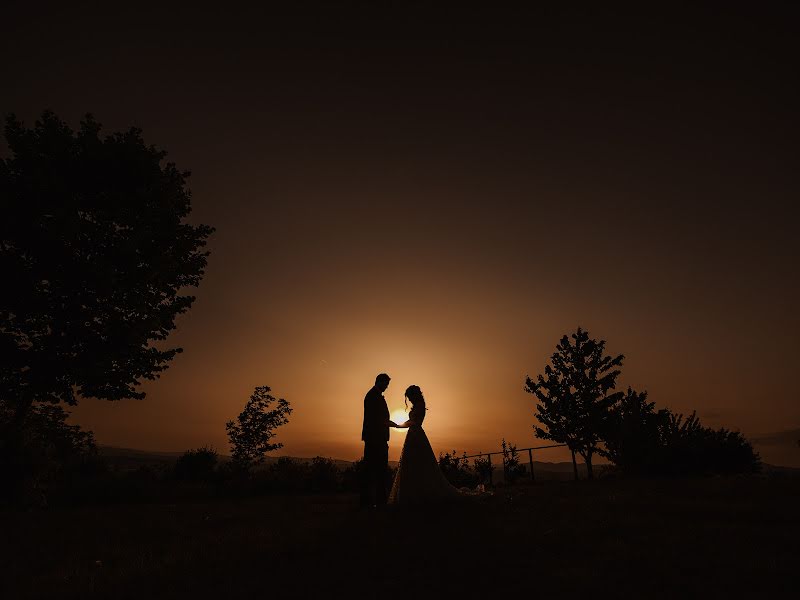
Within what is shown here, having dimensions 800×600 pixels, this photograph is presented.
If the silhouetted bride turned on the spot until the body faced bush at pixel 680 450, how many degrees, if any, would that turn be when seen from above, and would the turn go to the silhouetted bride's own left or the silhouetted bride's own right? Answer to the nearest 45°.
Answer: approximately 135° to the silhouetted bride's own right

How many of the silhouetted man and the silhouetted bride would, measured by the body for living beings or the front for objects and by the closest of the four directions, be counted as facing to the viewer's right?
1

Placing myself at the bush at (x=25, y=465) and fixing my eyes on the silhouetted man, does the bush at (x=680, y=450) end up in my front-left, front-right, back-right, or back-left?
front-left

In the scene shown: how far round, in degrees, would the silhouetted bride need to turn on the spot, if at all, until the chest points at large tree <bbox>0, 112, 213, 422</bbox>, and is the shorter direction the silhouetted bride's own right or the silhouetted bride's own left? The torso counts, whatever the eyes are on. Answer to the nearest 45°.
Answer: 0° — they already face it

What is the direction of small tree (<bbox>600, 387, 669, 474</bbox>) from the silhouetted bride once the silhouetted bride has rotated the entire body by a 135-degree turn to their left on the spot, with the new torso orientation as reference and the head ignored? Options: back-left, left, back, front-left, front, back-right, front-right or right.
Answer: left

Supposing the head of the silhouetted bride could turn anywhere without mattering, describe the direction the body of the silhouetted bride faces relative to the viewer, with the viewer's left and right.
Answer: facing to the left of the viewer

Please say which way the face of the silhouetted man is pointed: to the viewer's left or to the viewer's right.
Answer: to the viewer's right

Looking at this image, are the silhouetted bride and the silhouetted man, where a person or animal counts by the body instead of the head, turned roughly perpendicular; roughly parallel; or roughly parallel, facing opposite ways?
roughly parallel, facing opposite ways

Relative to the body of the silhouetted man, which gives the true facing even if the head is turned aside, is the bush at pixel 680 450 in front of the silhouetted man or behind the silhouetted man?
in front

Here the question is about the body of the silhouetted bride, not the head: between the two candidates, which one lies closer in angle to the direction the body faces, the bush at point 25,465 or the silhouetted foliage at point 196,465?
the bush

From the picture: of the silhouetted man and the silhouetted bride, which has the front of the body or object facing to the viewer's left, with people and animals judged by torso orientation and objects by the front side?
the silhouetted bride

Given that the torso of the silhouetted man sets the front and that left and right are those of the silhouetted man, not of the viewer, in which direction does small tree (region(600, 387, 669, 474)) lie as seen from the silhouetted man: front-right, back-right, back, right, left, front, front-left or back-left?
front-left

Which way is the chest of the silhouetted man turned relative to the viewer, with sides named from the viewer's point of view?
facing to the right of the viewer

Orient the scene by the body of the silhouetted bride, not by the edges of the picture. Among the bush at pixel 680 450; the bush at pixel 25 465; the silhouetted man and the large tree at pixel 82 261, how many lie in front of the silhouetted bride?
3

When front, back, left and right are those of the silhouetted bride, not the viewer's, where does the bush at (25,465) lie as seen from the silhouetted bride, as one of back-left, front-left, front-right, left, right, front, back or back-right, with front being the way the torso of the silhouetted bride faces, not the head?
front
